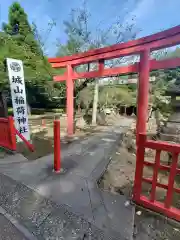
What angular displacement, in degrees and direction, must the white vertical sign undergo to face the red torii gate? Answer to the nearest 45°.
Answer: approximately 90° to its left

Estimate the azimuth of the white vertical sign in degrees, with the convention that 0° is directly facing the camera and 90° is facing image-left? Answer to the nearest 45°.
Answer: approximately 0°

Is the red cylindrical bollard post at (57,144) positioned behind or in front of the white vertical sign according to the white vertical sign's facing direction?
in front

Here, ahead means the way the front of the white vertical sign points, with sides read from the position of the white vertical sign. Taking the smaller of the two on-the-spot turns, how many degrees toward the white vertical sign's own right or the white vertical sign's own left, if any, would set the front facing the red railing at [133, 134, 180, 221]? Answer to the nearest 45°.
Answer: approximately 45° to the white vertical sign's own left
